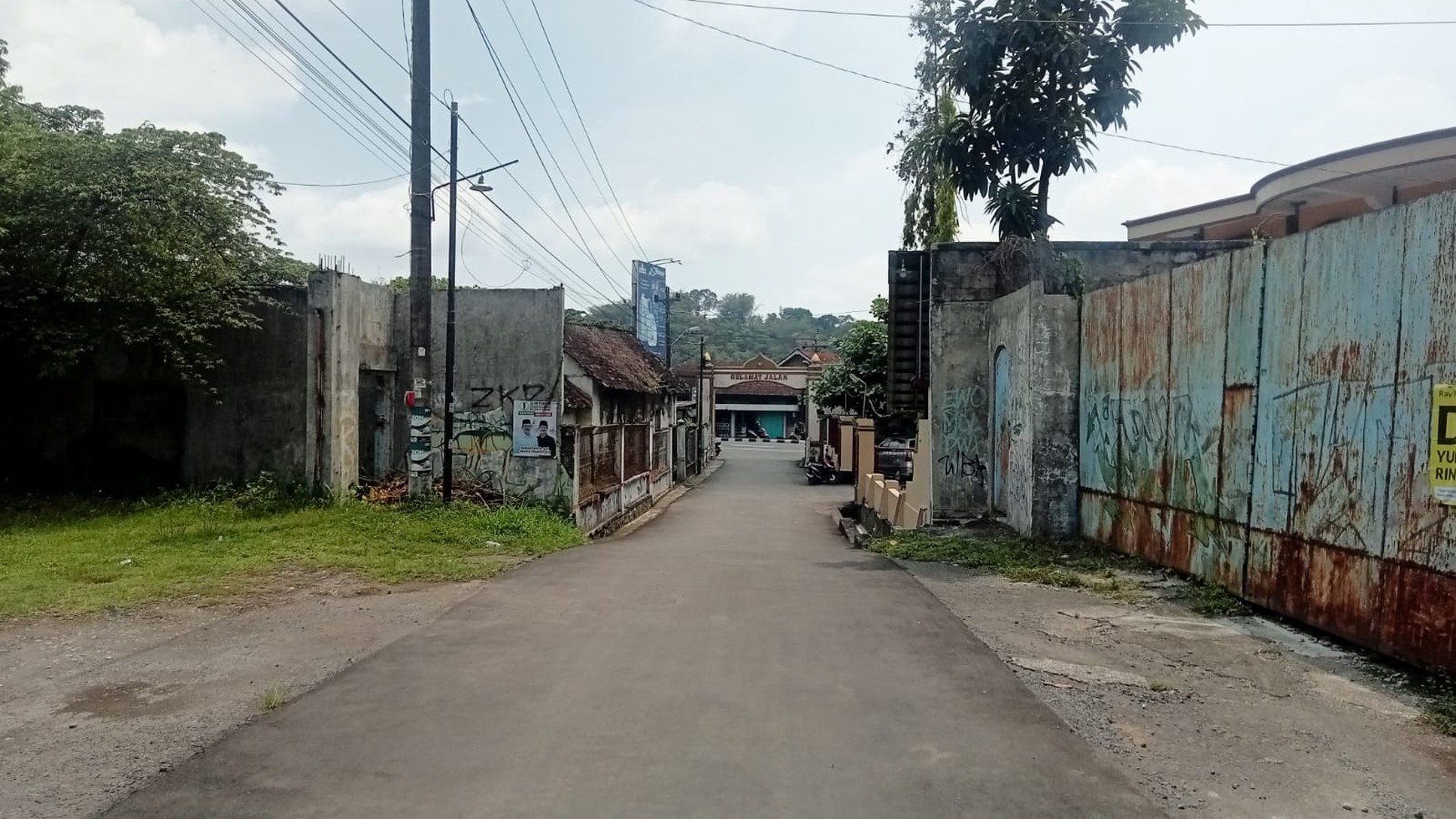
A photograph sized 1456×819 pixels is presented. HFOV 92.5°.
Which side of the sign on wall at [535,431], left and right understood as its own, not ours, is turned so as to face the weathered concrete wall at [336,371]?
right

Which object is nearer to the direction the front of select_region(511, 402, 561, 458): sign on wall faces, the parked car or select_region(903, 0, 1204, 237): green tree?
the green tree

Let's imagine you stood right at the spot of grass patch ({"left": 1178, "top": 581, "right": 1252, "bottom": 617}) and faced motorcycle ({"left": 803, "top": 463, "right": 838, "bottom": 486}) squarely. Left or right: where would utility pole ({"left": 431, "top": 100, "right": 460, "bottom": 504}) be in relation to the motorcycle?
left

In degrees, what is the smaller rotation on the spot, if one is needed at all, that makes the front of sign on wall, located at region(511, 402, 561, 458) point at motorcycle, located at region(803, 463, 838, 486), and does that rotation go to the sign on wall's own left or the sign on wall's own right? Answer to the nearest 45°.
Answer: approximately 135° to the sign on wall's own left

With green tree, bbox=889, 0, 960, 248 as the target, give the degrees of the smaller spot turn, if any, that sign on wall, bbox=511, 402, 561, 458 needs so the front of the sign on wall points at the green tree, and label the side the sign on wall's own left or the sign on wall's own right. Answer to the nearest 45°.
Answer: approximately 90° to the sign on wall's own left

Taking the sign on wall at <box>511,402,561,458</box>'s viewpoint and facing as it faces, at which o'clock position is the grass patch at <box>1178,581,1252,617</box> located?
The grass patch is roughly at 11 o'clock from the sign on wall.

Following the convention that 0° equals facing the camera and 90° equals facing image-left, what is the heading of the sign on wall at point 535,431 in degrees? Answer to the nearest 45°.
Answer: approximately 0°

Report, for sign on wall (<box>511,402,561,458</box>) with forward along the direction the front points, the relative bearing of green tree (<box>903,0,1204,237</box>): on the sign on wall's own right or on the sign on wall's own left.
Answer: on the sign on wall's own left

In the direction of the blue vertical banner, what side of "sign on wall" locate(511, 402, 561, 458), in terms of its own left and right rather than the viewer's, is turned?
back

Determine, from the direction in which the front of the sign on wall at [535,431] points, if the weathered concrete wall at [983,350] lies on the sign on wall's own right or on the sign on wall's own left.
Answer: on the sign on wall's own left

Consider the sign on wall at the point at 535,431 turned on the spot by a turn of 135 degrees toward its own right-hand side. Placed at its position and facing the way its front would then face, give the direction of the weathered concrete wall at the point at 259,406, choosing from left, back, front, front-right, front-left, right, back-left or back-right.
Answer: front-left

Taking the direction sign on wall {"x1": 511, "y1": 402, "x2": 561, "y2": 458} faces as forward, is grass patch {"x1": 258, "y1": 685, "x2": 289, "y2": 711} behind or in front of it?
in front
